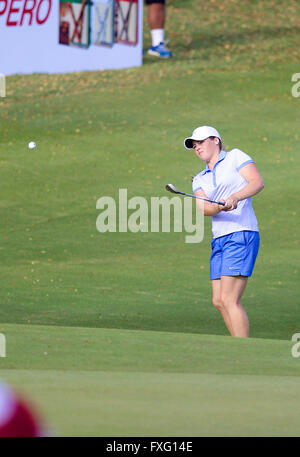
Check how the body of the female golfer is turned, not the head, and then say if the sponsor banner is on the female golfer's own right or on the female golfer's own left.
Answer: on the female golfer's own right

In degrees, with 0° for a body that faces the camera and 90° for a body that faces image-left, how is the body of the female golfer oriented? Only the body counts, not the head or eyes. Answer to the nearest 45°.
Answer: approximately 45°
